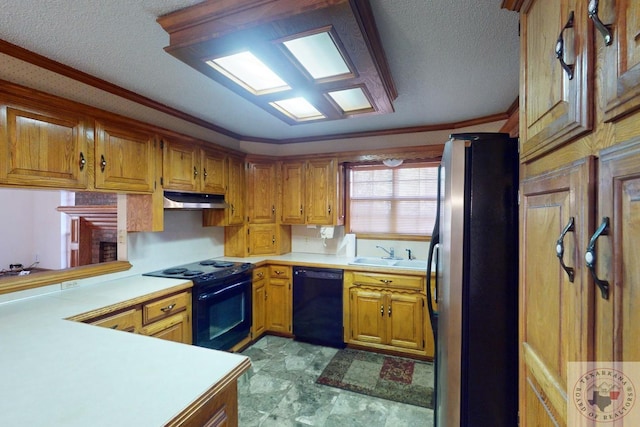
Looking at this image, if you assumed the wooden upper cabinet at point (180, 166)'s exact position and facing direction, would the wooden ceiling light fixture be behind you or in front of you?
in front

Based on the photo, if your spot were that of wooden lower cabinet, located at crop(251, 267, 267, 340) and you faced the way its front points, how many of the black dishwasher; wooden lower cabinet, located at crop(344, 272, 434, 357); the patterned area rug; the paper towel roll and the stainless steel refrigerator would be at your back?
0

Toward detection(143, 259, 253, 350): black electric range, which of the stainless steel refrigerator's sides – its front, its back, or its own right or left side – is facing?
front

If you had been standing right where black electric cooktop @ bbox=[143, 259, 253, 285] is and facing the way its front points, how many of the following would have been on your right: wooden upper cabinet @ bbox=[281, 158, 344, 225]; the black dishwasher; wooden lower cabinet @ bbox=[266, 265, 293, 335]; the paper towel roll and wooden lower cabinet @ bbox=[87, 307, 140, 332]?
1

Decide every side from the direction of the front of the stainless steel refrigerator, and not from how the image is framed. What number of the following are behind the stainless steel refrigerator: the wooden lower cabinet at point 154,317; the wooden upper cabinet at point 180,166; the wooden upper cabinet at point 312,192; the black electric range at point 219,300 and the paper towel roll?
0

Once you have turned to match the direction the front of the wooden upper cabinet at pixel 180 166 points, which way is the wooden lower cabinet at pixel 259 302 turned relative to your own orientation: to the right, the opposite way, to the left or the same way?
the same way

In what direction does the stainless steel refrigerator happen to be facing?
to the viewer's left

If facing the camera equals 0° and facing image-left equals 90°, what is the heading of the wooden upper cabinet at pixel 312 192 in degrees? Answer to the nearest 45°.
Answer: approximately 0°

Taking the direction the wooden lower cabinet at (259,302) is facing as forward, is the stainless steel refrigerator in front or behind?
in front

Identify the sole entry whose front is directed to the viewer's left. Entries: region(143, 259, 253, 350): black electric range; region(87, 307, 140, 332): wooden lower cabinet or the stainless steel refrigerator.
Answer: the stainless steel refrigerator

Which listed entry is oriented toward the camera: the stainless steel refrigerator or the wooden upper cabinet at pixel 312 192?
the wooden upper cabinet

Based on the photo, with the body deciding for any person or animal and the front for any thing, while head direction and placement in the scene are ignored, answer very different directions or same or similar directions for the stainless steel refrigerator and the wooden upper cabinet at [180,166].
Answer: very different directions

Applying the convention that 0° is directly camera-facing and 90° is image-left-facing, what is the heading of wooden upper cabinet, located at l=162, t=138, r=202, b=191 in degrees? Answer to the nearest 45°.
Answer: approximately 315°

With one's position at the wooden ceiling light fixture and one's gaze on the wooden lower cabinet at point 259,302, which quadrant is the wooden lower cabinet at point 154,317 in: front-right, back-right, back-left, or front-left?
front-left

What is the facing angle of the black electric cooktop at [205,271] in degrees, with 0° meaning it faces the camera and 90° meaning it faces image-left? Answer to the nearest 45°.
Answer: approximately 315°

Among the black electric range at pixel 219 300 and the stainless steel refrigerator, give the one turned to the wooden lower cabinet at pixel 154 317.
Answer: the stainless steel refrigerator
